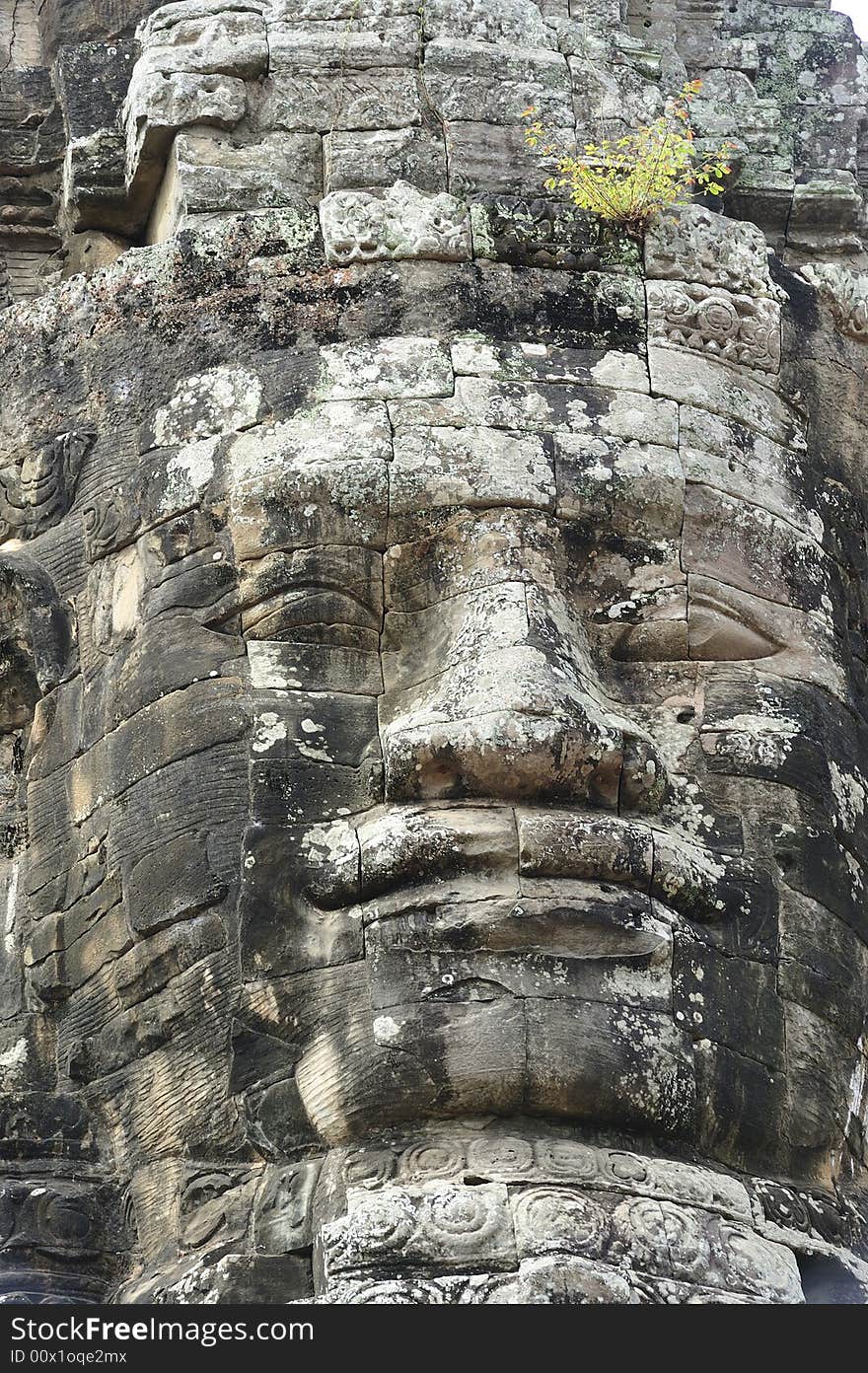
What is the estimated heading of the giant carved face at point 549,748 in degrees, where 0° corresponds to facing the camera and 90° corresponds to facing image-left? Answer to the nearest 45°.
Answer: approximately 0°
